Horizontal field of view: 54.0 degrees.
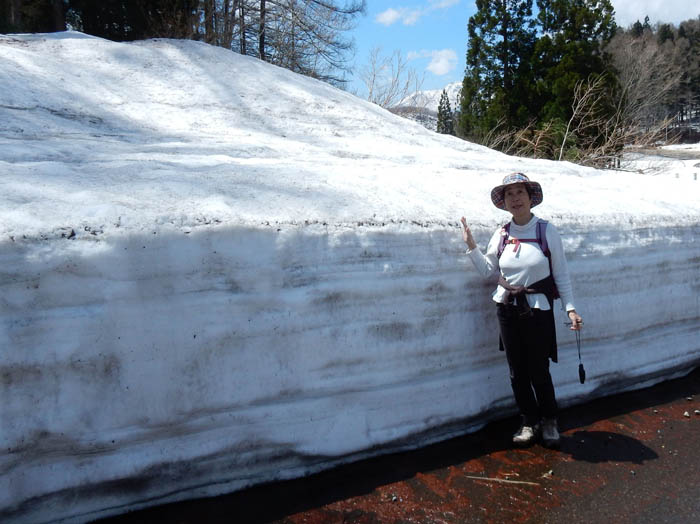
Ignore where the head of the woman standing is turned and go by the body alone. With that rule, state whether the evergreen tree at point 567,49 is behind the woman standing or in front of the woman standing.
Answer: behind

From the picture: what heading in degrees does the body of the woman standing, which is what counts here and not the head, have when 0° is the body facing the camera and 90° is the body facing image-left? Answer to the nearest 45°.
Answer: approximately 45°

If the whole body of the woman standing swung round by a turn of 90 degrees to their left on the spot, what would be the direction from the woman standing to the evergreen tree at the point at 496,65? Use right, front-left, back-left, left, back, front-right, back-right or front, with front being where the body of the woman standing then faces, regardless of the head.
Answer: back-left
